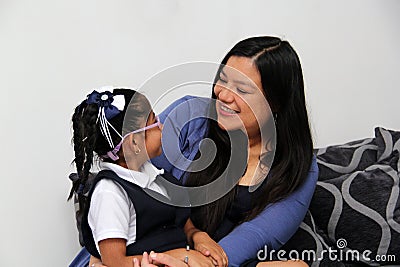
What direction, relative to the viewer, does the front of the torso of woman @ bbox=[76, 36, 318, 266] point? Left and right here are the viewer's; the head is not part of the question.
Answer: facing the viewer and to the left of the viewer

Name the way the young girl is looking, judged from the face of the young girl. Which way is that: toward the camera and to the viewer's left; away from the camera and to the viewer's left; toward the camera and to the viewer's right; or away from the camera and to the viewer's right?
away from the camera and to the viewer's right

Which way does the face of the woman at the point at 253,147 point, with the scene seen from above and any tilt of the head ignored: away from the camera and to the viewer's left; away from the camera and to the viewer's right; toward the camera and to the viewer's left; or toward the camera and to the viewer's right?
toward the camera and to the viewer's left
